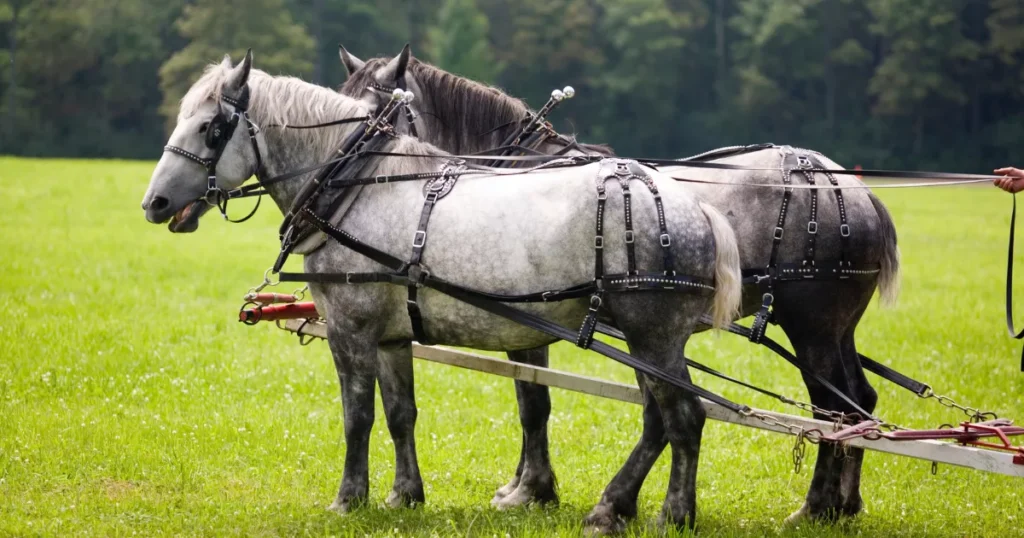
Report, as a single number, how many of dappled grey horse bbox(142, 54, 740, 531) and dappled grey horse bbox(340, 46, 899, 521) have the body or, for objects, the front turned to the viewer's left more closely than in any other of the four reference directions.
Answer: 2

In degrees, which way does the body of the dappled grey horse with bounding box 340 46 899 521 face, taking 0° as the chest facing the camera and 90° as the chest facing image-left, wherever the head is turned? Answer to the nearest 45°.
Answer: approximately 90°

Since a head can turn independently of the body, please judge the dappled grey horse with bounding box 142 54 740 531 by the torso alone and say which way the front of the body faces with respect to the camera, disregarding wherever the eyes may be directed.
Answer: to the viewer's left
